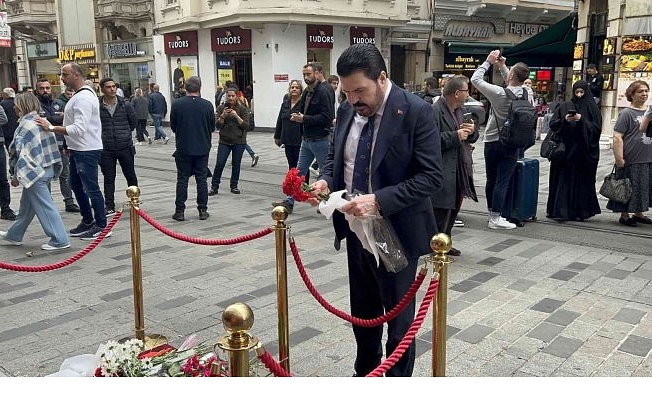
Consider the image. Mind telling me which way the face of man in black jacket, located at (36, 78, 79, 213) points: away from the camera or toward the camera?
toward the camera

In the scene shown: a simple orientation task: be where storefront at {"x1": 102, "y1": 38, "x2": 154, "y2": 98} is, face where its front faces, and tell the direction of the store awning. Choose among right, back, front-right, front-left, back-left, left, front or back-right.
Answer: front-left

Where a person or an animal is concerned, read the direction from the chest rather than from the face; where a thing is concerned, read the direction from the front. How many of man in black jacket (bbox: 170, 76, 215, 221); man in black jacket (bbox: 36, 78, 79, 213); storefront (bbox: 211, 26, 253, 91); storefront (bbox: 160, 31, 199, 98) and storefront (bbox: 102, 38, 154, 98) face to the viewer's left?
0

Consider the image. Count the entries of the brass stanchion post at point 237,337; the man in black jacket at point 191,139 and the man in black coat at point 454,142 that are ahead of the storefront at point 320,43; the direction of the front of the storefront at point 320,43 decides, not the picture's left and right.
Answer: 3

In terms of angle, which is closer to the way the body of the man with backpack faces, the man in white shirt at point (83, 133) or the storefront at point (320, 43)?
the storefront

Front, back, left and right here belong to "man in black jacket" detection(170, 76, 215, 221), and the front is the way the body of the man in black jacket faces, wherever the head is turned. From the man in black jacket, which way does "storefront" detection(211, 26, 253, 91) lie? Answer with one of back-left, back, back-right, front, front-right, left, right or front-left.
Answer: front

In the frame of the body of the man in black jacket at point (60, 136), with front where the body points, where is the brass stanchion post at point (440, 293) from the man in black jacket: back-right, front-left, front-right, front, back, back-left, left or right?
front

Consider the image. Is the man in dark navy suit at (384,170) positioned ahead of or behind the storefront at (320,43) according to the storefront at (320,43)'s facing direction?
ahead

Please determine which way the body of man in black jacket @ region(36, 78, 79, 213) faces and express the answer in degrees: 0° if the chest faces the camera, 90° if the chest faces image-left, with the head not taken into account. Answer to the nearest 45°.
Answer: approximately 0°

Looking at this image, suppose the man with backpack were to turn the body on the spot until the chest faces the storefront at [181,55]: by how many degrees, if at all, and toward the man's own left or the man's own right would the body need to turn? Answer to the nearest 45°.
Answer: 0° — they already face it

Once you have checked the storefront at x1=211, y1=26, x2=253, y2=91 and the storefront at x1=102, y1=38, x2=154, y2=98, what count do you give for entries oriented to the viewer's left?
0

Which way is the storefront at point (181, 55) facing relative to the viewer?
toward the camera

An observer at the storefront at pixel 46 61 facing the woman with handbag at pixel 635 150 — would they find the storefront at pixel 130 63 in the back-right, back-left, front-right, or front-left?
front-left

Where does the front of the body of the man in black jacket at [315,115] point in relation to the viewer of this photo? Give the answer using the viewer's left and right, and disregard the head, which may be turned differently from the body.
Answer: facing the viewer and to the left of the viewer

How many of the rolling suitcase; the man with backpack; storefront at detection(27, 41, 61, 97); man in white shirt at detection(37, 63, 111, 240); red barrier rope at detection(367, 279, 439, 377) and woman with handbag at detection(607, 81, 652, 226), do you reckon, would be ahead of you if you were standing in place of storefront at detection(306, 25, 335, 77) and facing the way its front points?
5

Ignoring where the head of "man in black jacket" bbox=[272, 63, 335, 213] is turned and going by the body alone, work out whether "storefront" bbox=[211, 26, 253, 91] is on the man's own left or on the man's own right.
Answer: on the man's own right

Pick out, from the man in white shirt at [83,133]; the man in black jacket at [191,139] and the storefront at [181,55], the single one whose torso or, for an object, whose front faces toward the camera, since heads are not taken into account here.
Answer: the storefront
